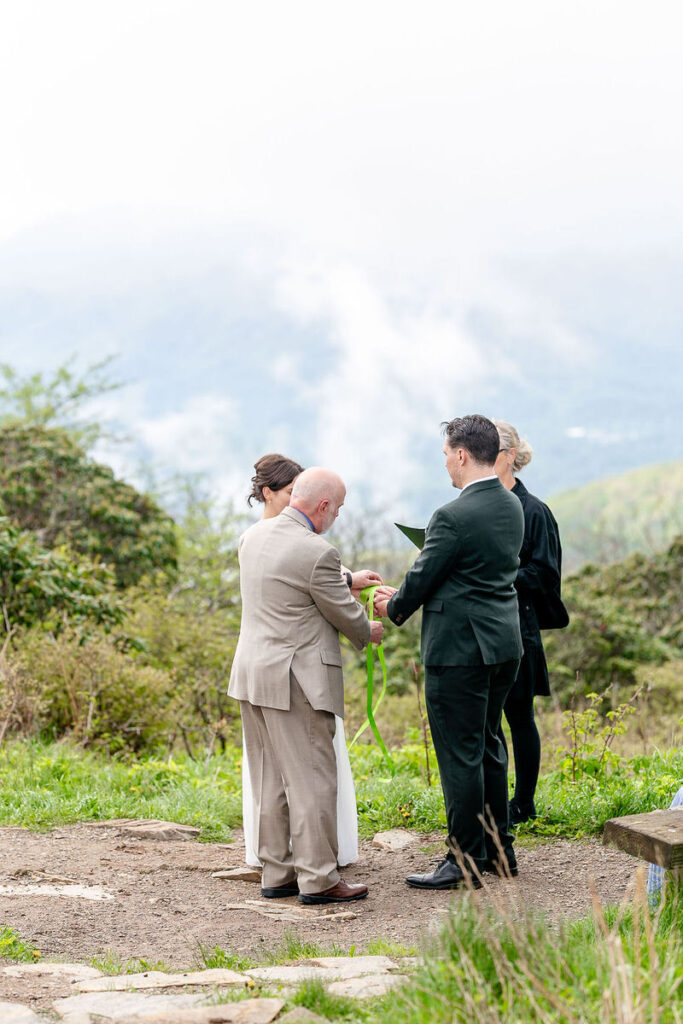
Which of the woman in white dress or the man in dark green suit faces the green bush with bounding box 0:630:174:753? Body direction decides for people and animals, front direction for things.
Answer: the man in dark green suit

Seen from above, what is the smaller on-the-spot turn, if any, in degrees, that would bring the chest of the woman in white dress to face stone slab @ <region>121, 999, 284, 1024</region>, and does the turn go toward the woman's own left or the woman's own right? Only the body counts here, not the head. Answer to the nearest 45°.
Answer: approximately 90° to the woman's own right

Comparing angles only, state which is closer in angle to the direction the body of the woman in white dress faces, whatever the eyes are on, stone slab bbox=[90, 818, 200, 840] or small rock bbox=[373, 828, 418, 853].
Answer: the small rock

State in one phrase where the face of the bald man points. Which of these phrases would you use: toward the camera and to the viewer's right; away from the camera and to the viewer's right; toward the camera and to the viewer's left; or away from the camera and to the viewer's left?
away from the camera and to the viewer's right

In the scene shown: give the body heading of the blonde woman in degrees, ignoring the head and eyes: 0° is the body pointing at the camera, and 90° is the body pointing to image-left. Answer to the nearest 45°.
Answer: approximately 90°

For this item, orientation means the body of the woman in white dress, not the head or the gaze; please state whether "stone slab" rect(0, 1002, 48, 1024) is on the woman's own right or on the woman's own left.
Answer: on the woman's own right

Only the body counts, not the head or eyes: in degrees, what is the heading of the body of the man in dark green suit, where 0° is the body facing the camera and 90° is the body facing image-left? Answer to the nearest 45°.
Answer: approximately 135°

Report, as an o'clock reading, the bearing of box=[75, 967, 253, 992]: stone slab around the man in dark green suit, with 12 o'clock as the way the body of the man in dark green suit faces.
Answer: The stone slab is roughly at 9 o'clock from the man in dark green suit.

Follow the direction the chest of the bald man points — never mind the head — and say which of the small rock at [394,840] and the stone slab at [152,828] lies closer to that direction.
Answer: the small rock

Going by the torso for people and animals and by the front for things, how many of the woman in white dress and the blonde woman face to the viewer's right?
1

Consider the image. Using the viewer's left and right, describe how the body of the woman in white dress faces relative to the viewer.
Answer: facing to the right of the viewer

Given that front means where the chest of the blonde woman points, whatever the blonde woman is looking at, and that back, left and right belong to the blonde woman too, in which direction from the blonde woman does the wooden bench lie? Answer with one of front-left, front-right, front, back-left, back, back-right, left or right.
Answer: left

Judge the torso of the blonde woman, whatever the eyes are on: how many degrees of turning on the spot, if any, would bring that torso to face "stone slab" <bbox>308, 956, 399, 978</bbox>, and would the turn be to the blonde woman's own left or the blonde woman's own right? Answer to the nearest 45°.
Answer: approximately 90° to the blonde woman's own left

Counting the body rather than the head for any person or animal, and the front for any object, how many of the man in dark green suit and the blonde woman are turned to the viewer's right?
0
